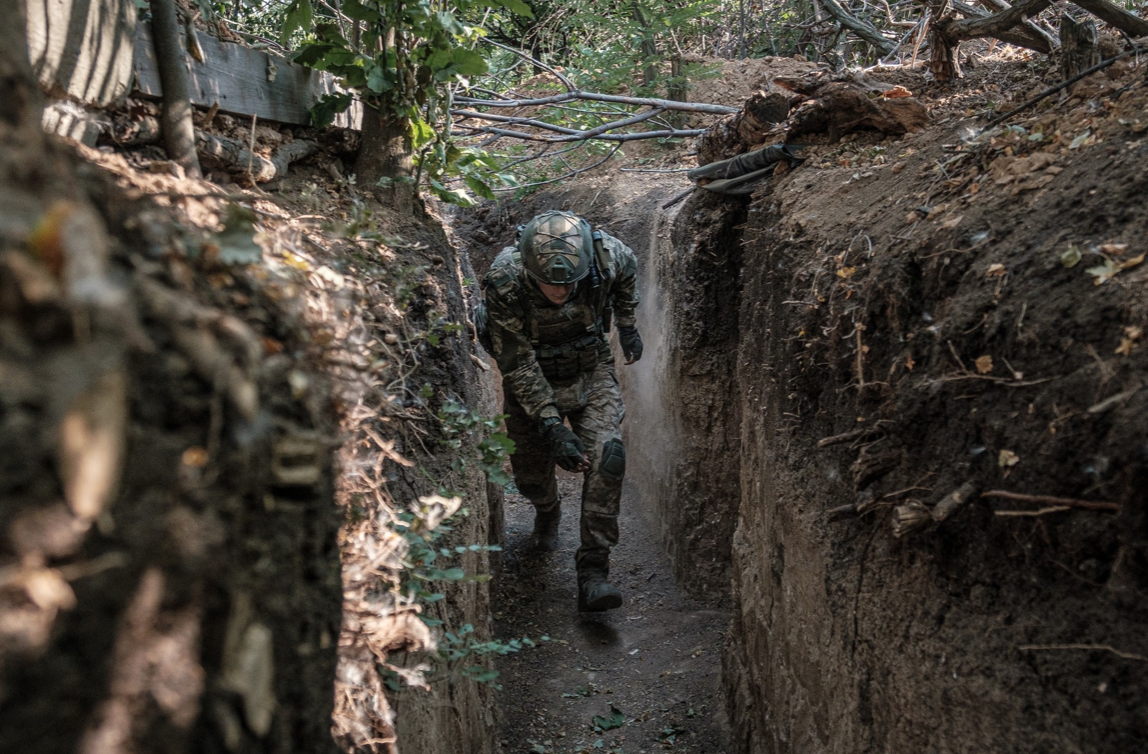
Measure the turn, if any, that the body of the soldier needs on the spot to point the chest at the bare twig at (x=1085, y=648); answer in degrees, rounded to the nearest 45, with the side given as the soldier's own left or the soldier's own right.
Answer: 0° — they already face it

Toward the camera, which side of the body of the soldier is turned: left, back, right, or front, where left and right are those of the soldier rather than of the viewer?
front

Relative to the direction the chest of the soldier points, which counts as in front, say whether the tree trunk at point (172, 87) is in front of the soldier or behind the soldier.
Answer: in front

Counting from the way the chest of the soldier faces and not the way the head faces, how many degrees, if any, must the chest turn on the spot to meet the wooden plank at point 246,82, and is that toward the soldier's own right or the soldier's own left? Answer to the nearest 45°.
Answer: approximately 45° to the soldier's own right

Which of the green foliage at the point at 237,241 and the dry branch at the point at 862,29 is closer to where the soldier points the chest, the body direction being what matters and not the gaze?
the green foliage

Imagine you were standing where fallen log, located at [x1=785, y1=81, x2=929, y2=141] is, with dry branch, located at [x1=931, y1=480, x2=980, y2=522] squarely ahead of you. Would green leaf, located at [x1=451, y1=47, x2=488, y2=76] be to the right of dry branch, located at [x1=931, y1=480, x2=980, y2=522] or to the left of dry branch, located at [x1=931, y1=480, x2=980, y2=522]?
right

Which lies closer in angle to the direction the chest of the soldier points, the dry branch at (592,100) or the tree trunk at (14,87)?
the tree trunk

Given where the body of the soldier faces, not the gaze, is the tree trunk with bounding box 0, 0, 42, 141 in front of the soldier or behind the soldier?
in front
